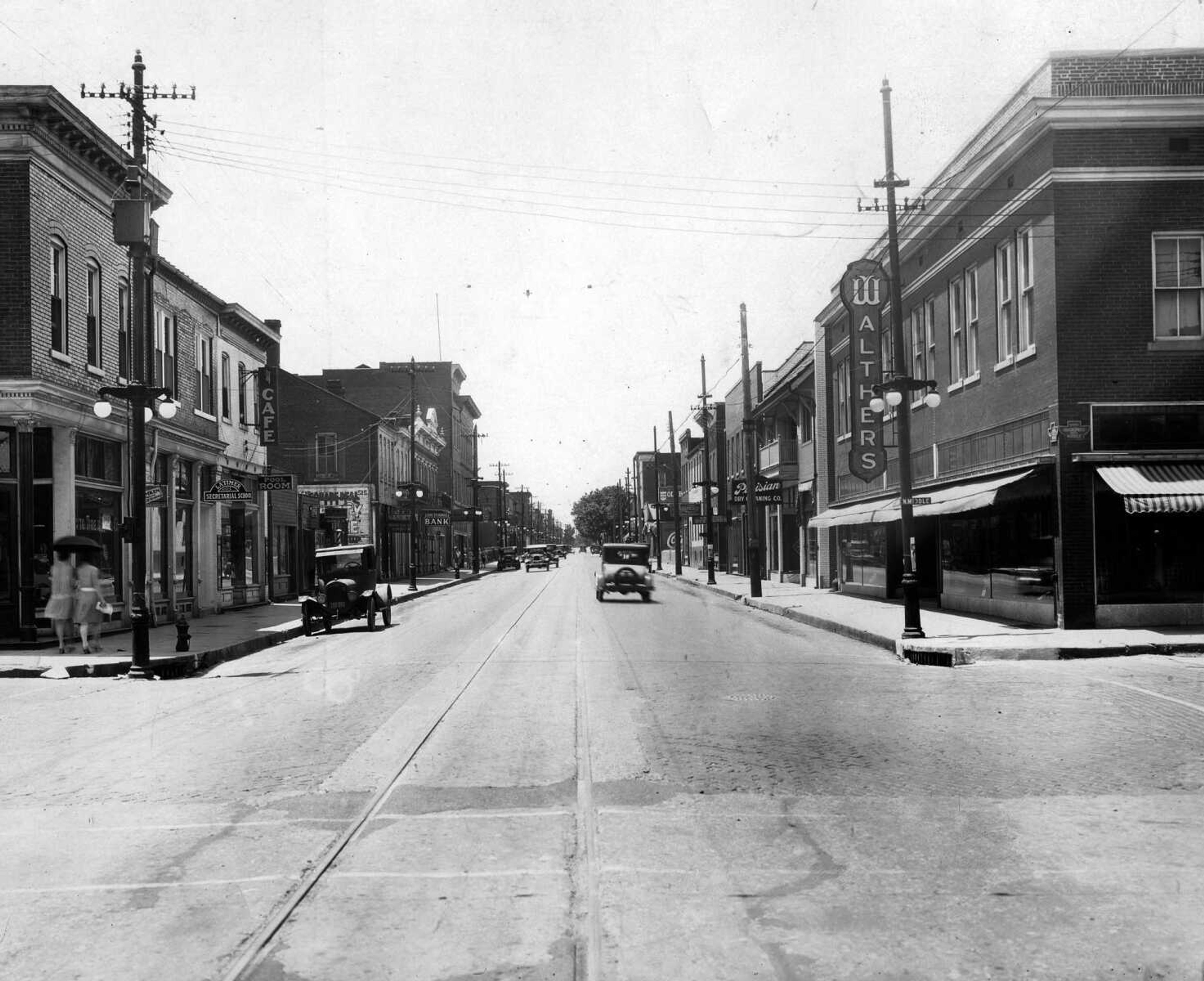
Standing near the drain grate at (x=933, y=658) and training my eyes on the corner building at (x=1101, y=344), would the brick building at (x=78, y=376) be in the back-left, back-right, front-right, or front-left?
back-left

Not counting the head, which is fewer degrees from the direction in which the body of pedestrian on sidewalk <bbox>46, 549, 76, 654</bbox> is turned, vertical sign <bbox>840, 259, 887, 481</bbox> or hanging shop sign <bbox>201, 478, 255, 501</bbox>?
the hanging shop sign

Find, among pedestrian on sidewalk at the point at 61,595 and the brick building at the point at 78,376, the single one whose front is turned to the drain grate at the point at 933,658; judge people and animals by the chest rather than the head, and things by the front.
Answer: the brick building

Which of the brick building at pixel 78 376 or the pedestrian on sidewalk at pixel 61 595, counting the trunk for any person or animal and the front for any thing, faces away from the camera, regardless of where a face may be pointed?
the pedestrian on sidewalk

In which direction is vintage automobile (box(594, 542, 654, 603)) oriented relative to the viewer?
away from the camera

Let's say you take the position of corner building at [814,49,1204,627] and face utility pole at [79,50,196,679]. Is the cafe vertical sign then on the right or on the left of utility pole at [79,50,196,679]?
right

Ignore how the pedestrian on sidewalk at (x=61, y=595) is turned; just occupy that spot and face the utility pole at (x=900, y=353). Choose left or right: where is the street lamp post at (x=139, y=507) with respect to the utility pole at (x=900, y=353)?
right

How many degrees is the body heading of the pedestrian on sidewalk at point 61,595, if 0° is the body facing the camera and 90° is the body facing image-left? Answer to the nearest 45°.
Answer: approximately 180°

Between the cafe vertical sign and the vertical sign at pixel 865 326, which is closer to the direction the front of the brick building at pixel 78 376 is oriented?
the vertical sign

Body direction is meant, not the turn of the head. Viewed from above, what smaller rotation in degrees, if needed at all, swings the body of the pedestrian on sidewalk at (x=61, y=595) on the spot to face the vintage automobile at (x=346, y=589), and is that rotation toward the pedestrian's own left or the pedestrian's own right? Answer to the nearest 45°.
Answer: approximately 45° to the pedestrian's own right
